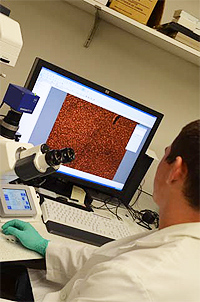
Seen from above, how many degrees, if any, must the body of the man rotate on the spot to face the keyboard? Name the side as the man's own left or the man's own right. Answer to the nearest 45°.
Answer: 0° — they already face it

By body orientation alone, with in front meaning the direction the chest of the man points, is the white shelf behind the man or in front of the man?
in front

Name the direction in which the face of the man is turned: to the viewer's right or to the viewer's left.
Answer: to the viewer's left

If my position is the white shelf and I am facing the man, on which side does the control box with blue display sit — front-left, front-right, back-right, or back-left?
front-right

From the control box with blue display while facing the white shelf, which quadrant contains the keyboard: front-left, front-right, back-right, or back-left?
front-right

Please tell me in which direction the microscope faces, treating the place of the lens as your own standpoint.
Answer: facing the viewer and to the right of the viewer

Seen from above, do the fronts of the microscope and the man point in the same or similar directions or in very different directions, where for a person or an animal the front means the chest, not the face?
very different directions

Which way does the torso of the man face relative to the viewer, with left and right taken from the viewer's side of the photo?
facing away from the viewer and to the left of the viewer
